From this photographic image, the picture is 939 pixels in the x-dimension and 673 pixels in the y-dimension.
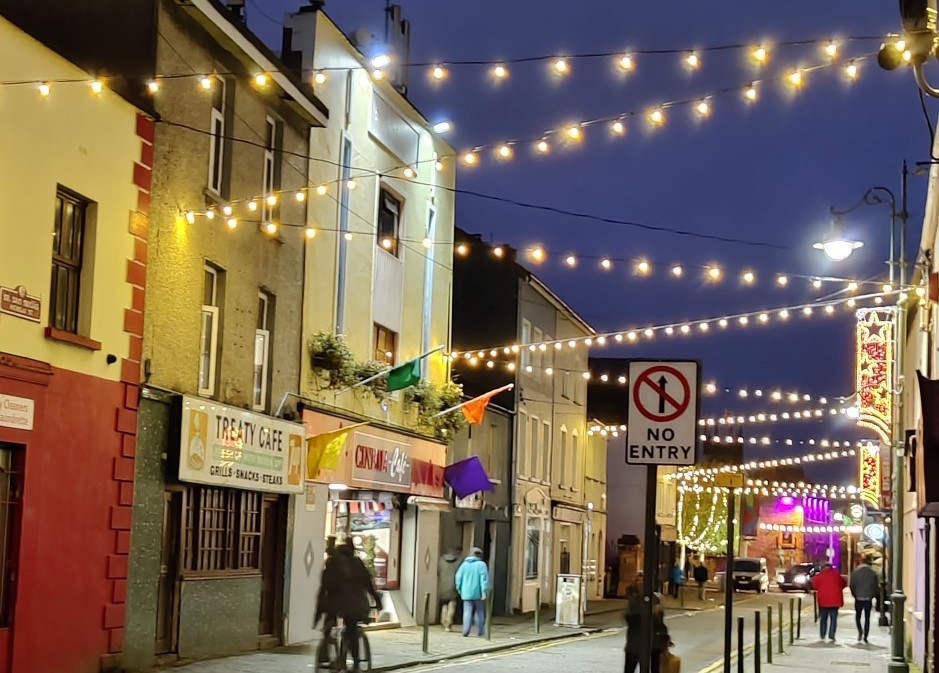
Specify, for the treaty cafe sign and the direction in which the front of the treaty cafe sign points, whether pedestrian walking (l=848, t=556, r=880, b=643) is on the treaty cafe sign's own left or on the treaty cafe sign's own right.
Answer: on the treaty cafe sign's own left

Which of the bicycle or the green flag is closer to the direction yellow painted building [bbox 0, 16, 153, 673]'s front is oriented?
the bicycle

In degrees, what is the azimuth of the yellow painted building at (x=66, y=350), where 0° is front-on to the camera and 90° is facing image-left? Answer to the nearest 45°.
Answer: approximately 315°

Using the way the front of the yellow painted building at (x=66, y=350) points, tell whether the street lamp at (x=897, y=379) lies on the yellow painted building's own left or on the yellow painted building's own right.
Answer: on the yellow painted building's own left

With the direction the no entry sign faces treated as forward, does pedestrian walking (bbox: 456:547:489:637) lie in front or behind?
behind

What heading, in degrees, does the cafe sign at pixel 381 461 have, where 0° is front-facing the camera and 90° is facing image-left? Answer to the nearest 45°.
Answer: approximately 315°

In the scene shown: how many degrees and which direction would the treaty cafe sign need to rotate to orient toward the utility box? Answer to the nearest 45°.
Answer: approximately 90° to its left

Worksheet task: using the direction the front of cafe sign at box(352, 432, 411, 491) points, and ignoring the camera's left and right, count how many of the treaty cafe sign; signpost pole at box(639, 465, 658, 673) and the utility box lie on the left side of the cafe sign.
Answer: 1

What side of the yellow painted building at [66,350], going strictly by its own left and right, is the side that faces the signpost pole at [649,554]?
front

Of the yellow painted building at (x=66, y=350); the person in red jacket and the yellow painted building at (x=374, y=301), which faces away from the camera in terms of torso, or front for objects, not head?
the person in red jacket

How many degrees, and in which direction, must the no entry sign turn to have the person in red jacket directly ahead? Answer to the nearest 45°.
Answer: approximately 180°

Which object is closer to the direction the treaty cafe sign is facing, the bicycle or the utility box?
the bicycle

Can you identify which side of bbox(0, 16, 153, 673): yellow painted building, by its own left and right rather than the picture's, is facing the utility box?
left

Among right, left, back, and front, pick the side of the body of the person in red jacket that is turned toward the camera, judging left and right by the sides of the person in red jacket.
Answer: back
